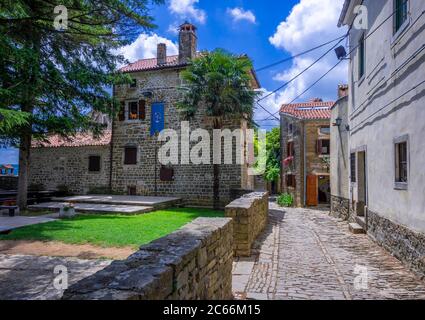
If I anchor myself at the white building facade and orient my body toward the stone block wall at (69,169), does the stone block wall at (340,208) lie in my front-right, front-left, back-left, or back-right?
front-right

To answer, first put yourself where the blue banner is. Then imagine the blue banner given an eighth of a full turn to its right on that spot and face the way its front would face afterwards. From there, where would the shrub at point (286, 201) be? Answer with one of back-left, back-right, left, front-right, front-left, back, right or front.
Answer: back-left

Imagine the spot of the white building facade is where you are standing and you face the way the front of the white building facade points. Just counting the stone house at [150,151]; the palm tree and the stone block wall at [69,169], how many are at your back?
0

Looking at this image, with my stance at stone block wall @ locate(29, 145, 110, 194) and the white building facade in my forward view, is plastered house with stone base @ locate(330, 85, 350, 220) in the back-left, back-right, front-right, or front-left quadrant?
front-left

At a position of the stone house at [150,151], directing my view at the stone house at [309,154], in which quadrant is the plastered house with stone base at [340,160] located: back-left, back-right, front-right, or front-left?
front-right

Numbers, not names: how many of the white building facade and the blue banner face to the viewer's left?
1

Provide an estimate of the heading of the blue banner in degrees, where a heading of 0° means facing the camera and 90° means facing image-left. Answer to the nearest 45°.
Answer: approximately 0°

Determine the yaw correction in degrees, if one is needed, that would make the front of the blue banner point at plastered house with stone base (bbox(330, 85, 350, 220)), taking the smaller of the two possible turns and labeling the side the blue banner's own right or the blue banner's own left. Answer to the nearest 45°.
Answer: approximately 45° to the blue banner's own left

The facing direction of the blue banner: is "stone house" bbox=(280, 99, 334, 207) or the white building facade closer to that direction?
the white building facade

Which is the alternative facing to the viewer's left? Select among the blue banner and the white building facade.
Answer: the white building facade

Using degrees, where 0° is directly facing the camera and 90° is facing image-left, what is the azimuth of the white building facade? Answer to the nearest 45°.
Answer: approximately 90°

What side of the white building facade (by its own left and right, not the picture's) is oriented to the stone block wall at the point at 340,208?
right

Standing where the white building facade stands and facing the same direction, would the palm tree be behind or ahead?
ahead

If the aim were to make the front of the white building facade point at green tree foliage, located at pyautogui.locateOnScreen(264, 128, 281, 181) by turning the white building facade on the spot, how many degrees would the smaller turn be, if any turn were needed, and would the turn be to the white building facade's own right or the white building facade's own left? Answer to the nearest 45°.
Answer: approximately 45° to the white building facade's own right

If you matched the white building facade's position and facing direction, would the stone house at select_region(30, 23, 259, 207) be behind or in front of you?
in front

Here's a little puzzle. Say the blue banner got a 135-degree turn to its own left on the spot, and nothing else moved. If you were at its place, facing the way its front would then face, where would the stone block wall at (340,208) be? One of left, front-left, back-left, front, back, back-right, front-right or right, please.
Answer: right

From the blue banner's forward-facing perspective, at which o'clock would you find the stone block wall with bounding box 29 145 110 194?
The stone block wall is roughly at 4 o'clock from the blue banner.

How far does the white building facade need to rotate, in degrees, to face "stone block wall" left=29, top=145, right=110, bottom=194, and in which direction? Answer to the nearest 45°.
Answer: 0° — it already faces it
